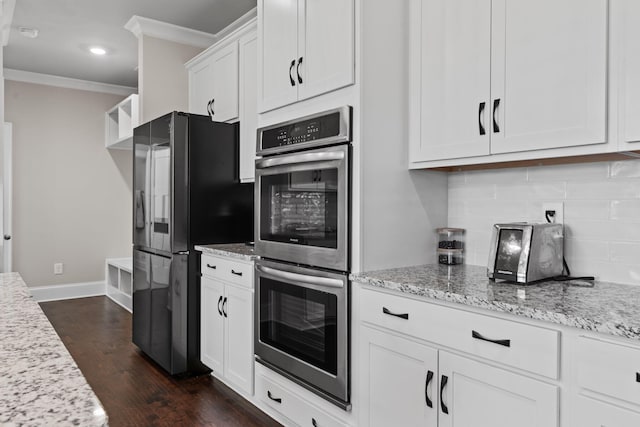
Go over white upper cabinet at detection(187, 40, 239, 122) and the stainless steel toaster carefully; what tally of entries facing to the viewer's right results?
0

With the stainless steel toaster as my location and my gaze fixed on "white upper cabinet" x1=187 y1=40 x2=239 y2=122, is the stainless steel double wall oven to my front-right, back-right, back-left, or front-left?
front-left

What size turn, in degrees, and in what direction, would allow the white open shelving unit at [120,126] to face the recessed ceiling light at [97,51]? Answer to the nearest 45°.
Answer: approximately 45° to its left

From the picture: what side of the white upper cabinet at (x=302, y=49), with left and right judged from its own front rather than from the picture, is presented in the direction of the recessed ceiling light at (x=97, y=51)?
right

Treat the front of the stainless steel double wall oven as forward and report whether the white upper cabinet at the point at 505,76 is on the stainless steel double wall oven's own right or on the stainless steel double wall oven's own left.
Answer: on the stainless steel double wall oven's own left

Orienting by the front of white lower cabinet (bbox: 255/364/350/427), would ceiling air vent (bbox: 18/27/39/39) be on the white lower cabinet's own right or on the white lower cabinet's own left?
on the white lower cabinet's own right

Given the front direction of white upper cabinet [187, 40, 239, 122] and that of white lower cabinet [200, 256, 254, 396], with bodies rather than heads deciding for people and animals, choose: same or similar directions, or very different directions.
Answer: same or similar directions

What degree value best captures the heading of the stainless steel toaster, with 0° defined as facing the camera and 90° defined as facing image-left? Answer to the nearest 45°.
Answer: approximately 45°

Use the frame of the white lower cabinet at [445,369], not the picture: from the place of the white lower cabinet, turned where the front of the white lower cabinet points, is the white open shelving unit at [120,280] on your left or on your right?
on your right

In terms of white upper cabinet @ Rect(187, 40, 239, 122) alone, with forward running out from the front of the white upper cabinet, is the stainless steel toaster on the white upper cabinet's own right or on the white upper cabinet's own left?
on the white upper cabinet's own left

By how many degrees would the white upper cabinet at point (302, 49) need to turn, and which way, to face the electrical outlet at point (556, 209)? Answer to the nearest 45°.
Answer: approximately 135° to its left

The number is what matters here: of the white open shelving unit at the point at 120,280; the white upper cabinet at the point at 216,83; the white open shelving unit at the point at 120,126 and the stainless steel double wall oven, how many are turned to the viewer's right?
0

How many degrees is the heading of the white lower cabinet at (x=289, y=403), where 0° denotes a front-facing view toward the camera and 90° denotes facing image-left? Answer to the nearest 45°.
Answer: approximately 45°
